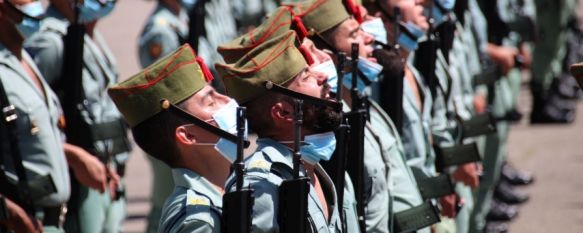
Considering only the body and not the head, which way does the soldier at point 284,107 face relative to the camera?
to the viewer's right

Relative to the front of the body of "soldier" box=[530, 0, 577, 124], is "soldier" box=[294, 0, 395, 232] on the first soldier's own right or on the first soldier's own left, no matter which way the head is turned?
on the first soldier's own right

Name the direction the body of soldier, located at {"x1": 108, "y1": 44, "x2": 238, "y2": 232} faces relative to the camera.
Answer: to the viewer's right

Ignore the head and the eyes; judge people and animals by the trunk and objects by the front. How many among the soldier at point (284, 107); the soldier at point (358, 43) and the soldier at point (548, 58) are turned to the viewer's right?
3

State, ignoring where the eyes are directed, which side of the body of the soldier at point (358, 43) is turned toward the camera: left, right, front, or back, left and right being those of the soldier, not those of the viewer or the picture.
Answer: right

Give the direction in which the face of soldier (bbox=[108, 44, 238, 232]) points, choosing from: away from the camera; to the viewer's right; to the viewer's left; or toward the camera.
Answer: to the viewer's right

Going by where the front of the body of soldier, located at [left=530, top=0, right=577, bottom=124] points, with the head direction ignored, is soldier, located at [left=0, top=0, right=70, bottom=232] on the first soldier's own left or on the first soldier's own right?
on the first soldier's own right
